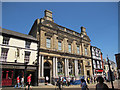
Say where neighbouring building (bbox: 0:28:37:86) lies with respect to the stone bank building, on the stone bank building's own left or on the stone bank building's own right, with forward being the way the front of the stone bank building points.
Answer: on the stone bank building's own right

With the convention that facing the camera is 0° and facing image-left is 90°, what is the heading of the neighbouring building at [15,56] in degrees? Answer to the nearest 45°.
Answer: approximately 315°

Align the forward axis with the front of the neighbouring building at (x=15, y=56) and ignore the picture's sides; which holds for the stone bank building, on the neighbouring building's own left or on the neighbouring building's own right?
on the neighbouring building's own left

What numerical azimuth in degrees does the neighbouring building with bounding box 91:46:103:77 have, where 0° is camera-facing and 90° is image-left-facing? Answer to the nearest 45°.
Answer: approximately 315°

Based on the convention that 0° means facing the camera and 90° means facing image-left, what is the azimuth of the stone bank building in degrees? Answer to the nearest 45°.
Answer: approximately 315°
